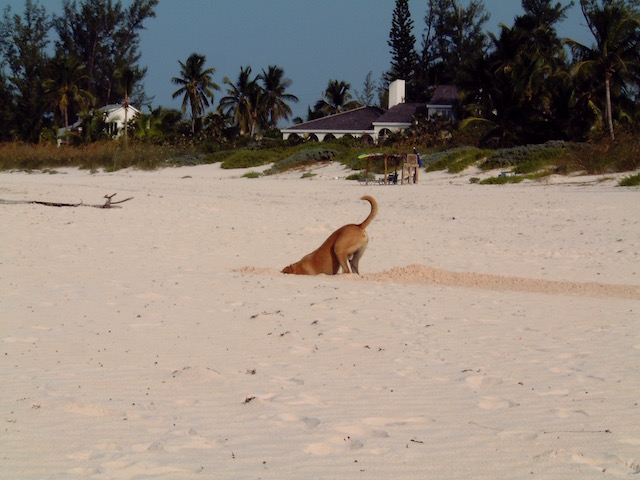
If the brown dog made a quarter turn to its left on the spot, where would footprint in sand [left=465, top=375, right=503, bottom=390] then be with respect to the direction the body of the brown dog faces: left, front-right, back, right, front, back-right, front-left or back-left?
front

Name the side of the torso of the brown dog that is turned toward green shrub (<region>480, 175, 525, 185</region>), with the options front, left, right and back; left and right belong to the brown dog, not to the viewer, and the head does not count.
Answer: right

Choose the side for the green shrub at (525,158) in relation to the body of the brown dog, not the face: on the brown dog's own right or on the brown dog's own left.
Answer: on the brown dog's own right

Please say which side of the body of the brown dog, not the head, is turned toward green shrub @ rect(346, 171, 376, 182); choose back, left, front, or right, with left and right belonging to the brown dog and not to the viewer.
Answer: right

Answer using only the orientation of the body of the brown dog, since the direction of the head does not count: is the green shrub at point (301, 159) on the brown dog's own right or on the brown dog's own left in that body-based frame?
on the brown dog's own right

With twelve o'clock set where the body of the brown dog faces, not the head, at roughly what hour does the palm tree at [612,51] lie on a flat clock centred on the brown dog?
The palm tree is roughly at 4 o'clock from the brown dog.

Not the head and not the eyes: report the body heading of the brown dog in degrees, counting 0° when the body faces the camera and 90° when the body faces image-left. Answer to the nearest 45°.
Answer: approximately 90°

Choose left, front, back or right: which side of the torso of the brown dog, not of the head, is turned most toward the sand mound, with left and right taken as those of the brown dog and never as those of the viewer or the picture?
back
